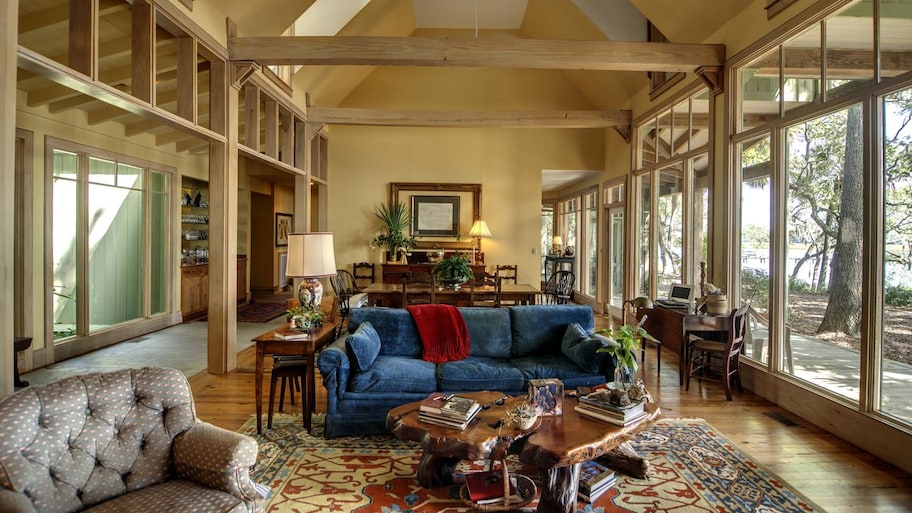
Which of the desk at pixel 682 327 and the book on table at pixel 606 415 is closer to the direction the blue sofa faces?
the book on table

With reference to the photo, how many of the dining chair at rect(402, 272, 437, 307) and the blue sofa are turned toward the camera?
1

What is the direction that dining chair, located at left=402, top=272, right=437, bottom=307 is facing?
away from the camera

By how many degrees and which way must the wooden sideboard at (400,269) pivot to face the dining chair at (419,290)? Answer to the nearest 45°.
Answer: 0° — it already faces it

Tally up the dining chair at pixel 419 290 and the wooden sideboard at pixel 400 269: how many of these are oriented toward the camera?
1

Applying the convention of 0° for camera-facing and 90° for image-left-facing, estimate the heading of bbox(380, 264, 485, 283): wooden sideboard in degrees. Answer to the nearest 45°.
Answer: approximately 0°

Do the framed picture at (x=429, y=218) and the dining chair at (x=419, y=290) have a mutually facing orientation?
yes

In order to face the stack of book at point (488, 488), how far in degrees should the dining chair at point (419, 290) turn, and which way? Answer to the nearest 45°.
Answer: approximately 180°

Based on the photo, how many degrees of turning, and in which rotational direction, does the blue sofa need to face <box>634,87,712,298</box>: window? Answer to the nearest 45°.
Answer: approximately 135° to its left

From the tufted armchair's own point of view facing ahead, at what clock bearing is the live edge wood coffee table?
The live edge wood coffee table is roughly at 11 o'clock from the tufted armchair.

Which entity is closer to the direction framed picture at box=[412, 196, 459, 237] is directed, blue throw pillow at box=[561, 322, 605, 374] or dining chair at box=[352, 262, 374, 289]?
the blue throw pillow

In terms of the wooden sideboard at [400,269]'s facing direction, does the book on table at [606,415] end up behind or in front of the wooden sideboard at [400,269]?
in front
